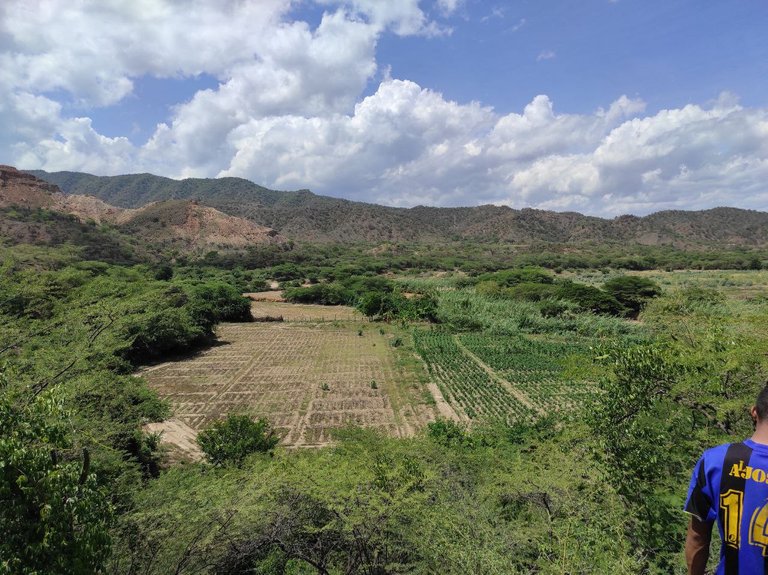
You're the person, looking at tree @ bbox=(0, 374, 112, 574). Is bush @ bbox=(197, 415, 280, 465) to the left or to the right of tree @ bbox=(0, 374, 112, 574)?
right

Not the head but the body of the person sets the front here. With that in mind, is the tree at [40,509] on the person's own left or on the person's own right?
on the person's own left

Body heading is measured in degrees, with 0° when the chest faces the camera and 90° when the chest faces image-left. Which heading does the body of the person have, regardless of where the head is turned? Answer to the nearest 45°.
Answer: approximately 180°

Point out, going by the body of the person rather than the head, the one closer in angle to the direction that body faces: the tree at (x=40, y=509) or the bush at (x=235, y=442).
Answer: the bush

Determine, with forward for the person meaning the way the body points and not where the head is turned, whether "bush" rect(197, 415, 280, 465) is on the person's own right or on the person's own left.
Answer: on the person's own left
